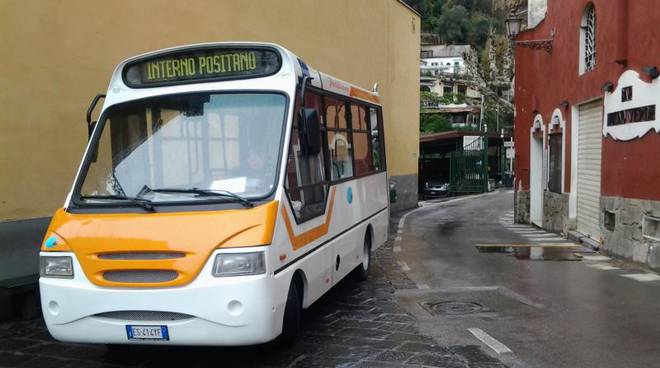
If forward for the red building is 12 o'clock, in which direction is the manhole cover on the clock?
The manhole cover is roughly at 11 o'clock from the red building.

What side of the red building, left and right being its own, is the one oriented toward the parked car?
right

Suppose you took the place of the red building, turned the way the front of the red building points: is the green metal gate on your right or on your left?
on your right

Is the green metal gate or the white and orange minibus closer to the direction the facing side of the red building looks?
the white and orange minibus

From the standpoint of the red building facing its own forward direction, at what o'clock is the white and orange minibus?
The white and orange minibus is roughly at 11 o'clock from the red building.

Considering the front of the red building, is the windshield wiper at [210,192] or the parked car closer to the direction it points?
the windshield wiper

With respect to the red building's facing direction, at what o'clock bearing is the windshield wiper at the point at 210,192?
The windshield wiper is roughly at 11 o'clock from the red building.

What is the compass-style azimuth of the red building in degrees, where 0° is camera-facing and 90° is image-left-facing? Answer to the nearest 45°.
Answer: approximately 45°
